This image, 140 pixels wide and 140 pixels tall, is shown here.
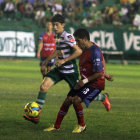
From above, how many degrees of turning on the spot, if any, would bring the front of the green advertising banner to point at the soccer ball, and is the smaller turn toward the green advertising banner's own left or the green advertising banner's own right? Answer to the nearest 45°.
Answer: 0° — it already faces it

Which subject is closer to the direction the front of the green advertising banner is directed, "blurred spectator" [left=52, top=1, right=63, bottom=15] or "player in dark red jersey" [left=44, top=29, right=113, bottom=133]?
the player in dark red jersey

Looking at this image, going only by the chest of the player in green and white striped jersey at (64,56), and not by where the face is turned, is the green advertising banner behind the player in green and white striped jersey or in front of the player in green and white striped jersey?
behind

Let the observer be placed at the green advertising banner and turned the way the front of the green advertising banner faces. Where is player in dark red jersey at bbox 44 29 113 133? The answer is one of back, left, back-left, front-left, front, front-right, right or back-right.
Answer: front

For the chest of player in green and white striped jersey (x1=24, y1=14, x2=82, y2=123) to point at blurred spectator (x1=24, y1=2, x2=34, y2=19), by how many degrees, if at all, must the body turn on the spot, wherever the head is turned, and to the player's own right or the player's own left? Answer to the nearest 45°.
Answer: approximately 135° to the player's own right

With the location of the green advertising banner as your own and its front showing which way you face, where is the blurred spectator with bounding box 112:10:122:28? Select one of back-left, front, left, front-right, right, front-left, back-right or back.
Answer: back

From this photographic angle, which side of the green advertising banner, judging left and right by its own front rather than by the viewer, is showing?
front

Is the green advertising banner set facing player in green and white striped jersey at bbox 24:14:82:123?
yes

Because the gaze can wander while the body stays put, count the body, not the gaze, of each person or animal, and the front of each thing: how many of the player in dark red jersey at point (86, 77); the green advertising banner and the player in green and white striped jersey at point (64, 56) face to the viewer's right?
0
